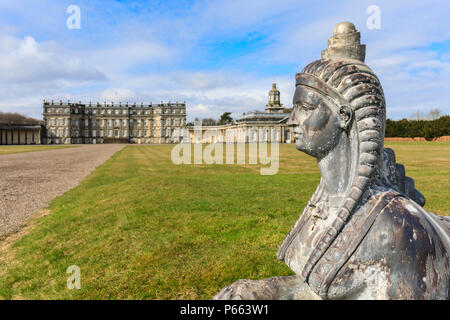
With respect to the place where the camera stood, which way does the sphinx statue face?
facing to the left of the viewer
